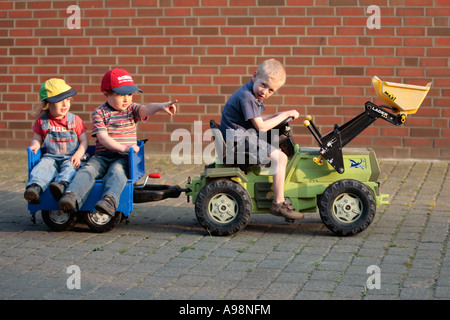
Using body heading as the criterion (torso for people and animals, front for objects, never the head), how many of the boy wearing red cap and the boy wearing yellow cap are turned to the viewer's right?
0

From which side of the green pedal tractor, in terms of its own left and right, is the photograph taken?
right

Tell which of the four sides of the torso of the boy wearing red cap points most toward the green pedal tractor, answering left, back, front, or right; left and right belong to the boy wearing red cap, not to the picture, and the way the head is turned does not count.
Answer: left

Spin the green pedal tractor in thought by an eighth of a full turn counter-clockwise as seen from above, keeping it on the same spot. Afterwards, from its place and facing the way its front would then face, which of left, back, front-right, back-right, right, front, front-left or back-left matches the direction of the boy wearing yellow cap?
back-left

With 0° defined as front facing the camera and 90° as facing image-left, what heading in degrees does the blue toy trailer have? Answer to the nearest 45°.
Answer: approximately 270°

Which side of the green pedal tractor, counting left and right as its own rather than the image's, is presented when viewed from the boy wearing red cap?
back

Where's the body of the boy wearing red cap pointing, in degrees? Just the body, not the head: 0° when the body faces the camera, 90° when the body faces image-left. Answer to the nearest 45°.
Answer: approximately 0°
